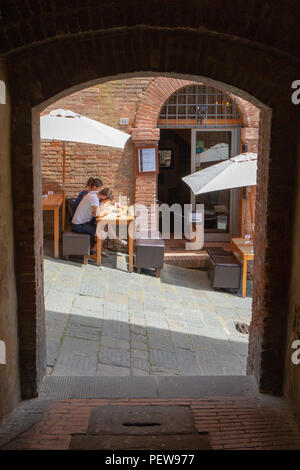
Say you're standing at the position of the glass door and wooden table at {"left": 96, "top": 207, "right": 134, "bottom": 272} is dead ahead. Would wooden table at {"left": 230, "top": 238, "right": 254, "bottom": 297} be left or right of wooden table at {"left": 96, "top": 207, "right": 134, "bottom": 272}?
left

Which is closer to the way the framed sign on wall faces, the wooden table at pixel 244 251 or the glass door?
the wooden table

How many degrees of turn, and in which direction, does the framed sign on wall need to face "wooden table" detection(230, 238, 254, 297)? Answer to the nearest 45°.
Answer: approximately 45° to its left

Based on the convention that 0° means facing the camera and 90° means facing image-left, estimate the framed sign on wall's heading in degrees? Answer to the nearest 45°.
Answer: approximately 0°

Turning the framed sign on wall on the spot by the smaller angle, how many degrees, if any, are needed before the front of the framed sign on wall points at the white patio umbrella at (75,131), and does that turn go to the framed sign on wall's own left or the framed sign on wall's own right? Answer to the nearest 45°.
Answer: approximately 45° to the framed sign on wall's own right

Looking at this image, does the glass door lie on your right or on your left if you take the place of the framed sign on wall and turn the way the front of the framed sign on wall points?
on your left

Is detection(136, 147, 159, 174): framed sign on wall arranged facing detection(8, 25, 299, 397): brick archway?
yes

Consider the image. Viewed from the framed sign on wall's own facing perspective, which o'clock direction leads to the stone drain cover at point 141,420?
The stone drain cover is roughly at 12 o'clock from the framed sign on wall.
